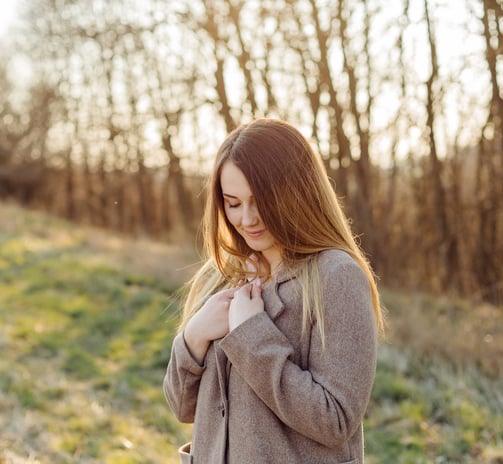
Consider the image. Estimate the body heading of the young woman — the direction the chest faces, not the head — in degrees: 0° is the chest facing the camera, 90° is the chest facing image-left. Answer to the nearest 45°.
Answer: approximately 45°
